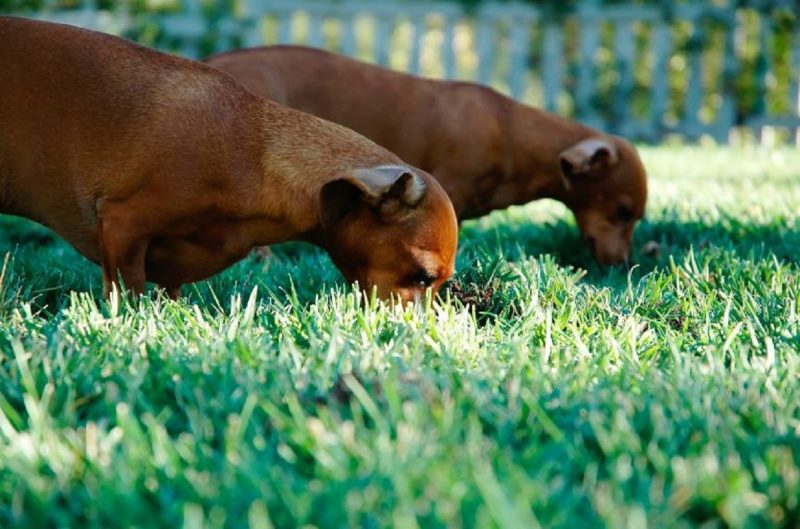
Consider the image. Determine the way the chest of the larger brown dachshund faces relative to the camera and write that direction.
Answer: to the viewer's right

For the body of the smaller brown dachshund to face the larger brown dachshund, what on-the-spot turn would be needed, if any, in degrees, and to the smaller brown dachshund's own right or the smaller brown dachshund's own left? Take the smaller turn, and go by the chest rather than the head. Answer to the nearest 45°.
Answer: approximately 135° to the smaller brown dachshund's own right

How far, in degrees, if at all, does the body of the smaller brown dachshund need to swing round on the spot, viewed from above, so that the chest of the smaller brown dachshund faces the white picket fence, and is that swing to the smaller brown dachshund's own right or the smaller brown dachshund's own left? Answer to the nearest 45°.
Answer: approximately 90° to the smaller brown dachshund's own left

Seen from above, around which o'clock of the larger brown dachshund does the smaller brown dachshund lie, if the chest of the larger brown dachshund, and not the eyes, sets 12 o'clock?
The smaller brown dachshund is roughly at 10 o'clock from the larger brown dachshund.

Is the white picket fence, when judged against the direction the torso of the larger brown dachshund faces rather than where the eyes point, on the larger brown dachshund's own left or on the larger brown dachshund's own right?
on the larger brown dachshund's own left

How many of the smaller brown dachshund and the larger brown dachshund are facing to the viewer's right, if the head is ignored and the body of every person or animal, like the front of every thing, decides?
2

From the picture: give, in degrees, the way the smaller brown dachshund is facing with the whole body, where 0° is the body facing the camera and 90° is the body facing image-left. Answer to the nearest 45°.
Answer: approximately 270°

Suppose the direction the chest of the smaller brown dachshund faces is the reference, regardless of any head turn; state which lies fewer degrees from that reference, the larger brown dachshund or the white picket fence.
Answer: the white picket fence
